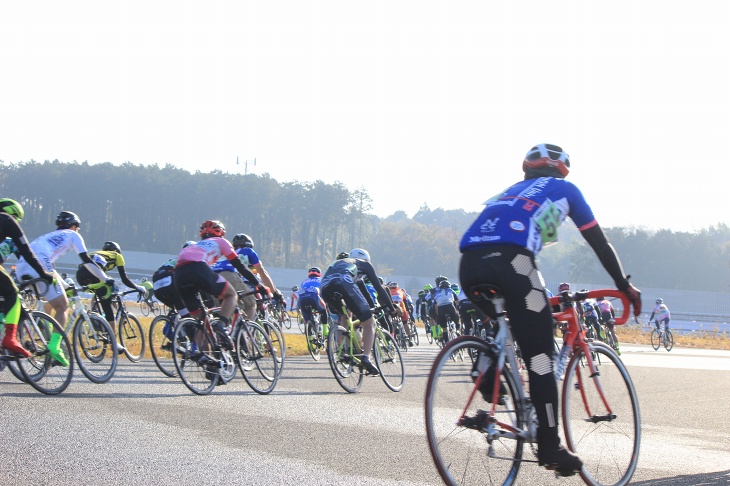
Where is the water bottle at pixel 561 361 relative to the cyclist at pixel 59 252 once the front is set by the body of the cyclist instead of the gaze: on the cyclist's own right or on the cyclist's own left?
on the cyclist's own right

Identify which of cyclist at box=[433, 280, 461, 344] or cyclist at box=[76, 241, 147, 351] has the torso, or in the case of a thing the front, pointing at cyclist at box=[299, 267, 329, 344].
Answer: cyclist at box=[76, 241, 147, 351]

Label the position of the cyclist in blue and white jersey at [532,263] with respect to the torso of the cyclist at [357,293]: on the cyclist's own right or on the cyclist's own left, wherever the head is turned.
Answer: on the cyclist's own right

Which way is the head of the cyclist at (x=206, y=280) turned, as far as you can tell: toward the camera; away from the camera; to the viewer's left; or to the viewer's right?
away from the camera

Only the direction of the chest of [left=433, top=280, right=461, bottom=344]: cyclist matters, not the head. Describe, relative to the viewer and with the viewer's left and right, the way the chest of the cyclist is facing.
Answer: facing away from the viewer

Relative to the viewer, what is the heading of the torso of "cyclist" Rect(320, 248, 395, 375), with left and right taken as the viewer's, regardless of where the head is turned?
facing away from the viewer and to the right of the viewer

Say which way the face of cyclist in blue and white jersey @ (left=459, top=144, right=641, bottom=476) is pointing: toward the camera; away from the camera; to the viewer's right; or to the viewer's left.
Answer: away from the camera

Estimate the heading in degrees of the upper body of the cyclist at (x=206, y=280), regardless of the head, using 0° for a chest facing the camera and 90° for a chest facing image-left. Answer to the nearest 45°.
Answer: approximately 225°
